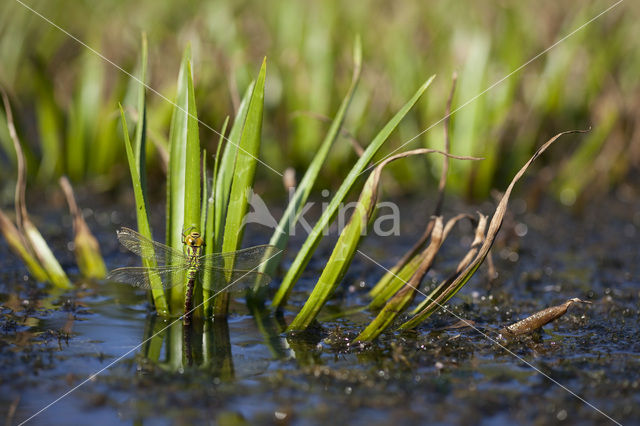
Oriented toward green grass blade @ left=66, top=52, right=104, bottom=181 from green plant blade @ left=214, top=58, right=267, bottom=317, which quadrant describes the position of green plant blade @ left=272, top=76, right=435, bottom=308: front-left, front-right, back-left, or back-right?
back-right

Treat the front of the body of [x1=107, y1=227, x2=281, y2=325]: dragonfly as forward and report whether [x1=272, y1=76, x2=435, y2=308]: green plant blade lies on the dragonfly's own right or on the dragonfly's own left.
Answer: on the dragonfly's own right

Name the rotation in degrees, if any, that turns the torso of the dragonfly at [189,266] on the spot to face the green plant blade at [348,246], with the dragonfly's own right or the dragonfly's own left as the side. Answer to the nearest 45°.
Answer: approximately 135° to the dragonfly's own right

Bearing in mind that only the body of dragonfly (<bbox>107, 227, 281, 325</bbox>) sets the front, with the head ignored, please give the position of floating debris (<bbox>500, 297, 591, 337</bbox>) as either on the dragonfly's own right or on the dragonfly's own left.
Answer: on the dragonfly's own right

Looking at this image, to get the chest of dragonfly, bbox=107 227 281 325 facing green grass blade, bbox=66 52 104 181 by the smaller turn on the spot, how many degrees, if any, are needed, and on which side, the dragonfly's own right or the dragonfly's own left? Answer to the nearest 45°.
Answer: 0° — it already faces it

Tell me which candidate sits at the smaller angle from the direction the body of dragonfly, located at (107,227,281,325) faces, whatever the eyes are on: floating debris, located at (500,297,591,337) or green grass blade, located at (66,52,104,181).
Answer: the green grass blade

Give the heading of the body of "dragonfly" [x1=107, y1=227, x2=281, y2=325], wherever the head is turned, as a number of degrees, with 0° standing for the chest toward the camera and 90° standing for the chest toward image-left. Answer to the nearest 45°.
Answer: approximately 180°
